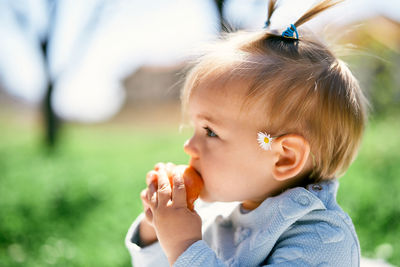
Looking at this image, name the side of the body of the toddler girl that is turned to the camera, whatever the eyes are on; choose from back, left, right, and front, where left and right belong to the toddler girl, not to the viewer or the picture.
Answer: left

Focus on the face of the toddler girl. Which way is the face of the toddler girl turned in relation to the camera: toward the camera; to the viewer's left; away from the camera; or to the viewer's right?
to the viewer's left
